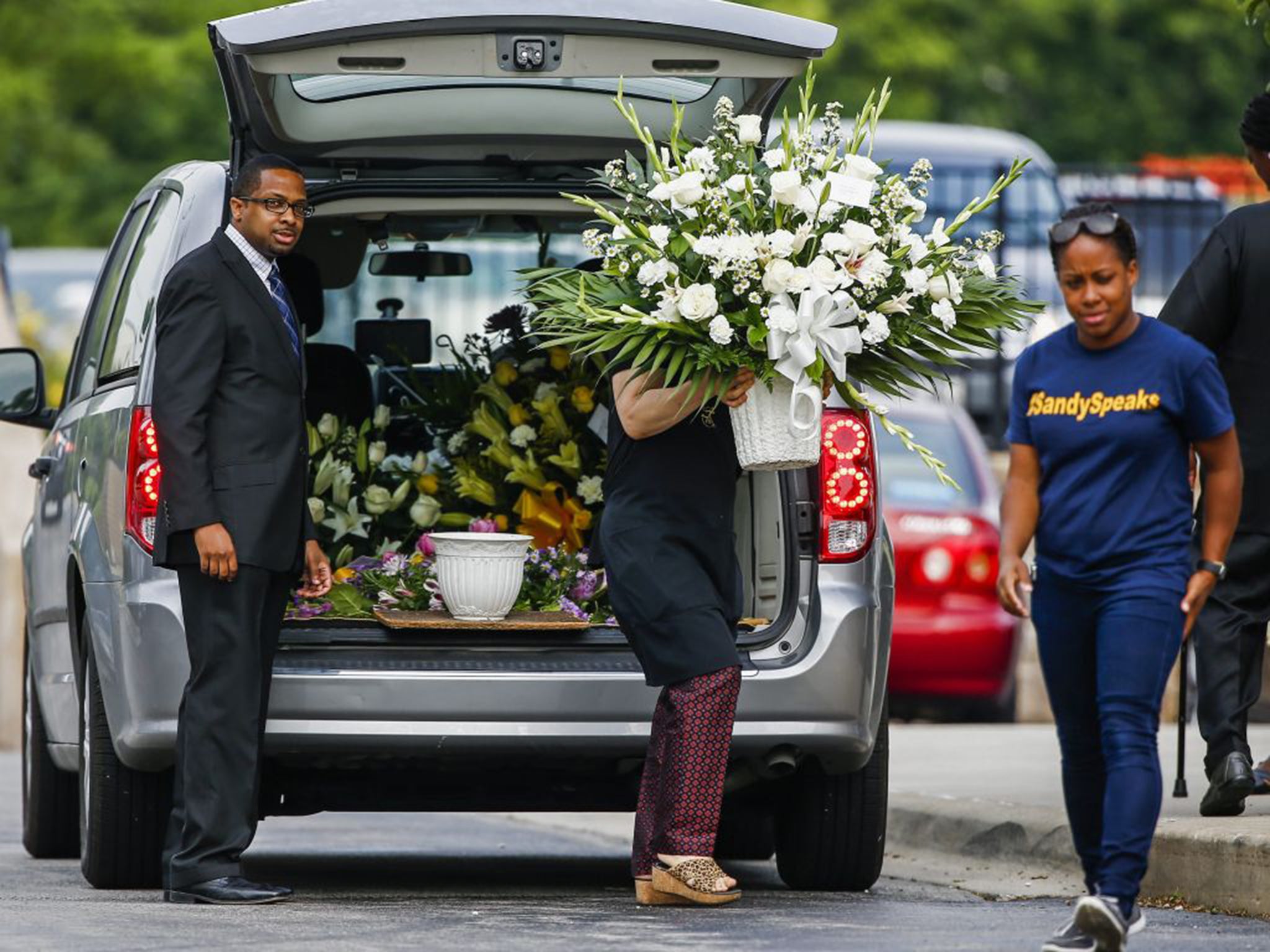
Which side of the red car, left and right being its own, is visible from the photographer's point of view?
back

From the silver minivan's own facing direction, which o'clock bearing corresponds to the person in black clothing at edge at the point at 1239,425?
The person in black clothing at edge is roughly at 3 o'clock from the silver minivan.

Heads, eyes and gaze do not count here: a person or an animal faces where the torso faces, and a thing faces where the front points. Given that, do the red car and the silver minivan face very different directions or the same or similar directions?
same or similar directions

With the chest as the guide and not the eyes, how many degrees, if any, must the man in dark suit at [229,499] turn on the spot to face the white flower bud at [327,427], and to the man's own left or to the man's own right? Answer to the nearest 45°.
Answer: approximately 135° to the man's own left

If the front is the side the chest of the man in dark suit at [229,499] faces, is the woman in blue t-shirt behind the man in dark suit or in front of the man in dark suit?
in front

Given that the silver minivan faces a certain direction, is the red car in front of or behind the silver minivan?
in front

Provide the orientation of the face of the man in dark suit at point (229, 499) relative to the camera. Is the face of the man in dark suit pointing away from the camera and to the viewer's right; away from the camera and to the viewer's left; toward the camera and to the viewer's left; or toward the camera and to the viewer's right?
toward the camera and to the viewer's right

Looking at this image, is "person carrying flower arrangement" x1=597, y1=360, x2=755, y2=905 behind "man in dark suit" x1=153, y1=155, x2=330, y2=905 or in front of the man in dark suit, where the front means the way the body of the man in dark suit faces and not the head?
in front

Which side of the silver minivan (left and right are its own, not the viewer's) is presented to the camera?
back

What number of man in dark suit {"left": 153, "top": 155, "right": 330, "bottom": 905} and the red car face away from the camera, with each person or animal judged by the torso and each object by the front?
1

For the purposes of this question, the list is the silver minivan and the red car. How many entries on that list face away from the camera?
2

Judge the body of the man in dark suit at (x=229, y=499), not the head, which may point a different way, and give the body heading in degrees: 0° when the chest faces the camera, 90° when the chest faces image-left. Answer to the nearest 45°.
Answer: approximately 315°

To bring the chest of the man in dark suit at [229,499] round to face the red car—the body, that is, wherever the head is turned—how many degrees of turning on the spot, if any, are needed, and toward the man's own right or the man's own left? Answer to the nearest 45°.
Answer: approximately 90° to the man's own left

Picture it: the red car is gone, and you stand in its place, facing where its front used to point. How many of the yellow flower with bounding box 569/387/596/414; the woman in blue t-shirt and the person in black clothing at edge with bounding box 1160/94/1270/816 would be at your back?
3

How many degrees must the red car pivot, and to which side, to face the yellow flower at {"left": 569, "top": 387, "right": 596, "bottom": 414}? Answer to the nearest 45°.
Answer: approximately 180°

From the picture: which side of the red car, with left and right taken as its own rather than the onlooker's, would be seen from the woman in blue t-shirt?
back

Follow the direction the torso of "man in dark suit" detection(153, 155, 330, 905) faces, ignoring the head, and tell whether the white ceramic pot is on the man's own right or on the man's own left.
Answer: on the man's own left

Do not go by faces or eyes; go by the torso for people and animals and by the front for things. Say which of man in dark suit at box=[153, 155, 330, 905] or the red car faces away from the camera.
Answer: the red car
